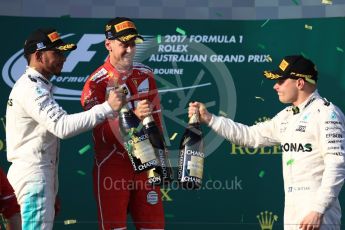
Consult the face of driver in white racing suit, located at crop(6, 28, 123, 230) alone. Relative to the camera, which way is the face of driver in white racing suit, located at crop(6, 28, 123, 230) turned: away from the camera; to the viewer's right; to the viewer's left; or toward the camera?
to the viewer's right

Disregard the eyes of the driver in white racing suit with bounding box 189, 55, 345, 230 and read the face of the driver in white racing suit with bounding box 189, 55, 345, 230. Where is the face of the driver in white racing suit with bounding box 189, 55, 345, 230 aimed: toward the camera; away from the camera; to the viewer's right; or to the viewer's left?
to the viewer's left

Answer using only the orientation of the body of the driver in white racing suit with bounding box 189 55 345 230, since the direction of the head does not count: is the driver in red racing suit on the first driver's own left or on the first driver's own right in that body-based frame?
on the first driver's own right

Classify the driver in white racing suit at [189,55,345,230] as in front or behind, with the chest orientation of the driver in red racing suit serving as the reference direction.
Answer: in front

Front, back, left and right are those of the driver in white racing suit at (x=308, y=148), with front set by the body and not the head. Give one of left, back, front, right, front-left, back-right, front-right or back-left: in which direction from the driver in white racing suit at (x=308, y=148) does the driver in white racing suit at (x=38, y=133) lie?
front-right

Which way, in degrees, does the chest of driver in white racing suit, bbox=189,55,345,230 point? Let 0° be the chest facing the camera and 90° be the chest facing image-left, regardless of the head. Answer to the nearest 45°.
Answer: approximately 45°

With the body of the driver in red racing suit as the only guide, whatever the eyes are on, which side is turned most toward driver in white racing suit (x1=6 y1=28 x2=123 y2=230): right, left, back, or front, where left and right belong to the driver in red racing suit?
right

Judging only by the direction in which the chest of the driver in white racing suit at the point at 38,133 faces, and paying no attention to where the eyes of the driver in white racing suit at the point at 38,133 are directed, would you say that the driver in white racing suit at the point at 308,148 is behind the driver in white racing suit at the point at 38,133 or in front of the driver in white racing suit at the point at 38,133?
in front
